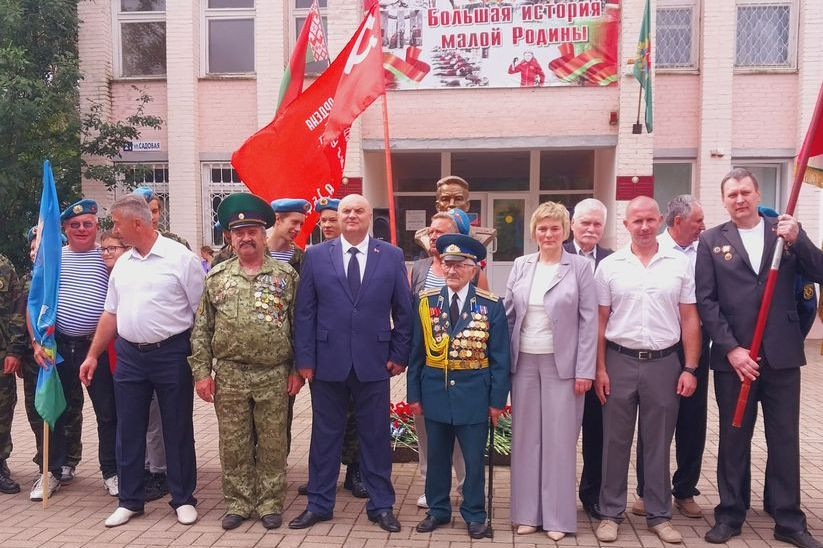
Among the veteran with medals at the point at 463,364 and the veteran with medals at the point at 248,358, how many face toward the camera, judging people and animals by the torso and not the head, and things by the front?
2

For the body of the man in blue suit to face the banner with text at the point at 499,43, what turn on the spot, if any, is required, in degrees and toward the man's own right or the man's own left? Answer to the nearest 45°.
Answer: approximately 180°

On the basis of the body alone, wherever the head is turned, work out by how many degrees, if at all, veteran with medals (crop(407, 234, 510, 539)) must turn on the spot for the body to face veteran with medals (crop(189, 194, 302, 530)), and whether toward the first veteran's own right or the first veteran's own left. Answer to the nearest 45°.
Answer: approximately 90° to the first veteran's own right

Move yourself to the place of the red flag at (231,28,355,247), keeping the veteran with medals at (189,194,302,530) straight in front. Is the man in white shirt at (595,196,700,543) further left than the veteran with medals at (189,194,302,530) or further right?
left

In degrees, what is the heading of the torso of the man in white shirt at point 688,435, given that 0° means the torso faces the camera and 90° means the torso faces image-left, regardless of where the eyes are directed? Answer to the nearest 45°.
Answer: approximately 315°

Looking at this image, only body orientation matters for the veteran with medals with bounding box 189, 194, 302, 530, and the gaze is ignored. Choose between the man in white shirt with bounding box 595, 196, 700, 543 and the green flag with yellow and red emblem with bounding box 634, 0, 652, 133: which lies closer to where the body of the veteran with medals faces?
the man in white shirt

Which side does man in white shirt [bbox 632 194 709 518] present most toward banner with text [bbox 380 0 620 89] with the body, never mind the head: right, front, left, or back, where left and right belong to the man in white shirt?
back
